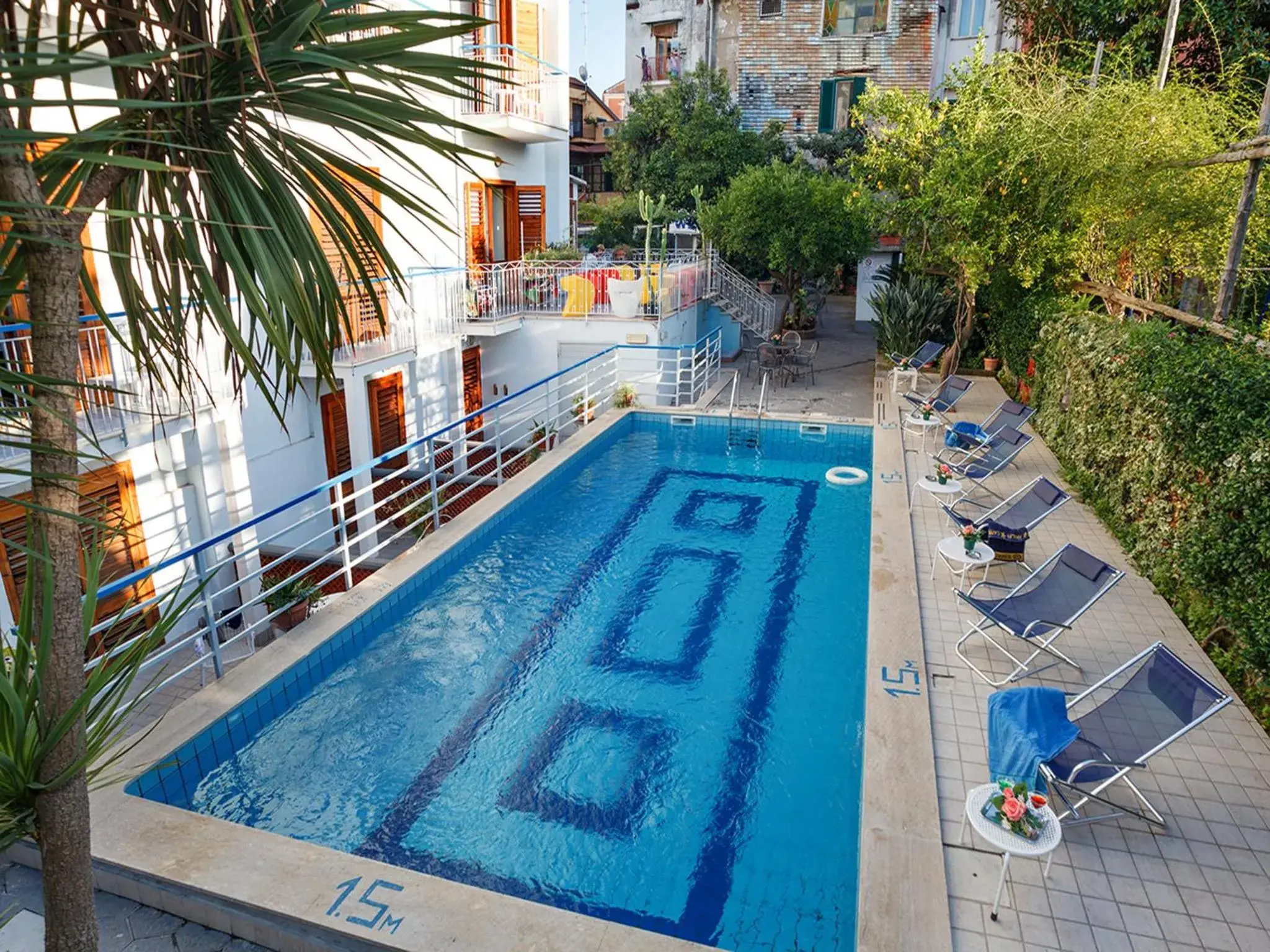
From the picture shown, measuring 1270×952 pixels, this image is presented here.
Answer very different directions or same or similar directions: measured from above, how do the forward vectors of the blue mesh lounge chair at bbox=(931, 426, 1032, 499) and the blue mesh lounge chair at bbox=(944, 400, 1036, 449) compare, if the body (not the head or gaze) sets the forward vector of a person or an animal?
same or similar directions

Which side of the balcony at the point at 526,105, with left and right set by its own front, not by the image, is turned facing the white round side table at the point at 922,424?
front

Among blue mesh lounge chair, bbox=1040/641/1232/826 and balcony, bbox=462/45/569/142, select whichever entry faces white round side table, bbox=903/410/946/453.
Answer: the balcony

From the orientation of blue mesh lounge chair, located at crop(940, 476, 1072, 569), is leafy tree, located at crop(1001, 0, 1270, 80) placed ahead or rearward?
rearward

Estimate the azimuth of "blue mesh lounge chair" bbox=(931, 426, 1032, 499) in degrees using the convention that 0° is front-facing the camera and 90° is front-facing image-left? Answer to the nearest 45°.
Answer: approximately 45°

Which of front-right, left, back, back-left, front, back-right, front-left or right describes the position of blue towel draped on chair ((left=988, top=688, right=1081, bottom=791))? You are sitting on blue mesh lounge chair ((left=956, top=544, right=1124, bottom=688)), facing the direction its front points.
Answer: front-left

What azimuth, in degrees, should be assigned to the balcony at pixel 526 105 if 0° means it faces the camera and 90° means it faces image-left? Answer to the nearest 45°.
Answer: approximately 315°

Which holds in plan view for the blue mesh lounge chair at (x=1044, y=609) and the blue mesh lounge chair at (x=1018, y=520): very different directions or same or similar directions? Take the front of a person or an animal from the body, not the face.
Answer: same or similar directions

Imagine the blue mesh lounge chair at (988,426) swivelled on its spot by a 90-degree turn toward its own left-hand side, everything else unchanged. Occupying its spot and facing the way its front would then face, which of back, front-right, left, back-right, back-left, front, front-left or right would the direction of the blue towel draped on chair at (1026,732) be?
front-right

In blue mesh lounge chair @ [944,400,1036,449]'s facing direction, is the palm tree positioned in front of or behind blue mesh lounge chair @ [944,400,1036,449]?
in front

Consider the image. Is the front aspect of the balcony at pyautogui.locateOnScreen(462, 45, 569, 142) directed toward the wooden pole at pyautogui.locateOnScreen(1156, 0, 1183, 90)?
yes

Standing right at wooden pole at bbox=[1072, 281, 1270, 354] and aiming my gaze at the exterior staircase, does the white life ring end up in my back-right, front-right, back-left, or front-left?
front-left

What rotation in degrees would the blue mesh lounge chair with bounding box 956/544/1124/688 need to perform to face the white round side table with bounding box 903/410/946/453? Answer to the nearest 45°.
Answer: approximately 135° to its right

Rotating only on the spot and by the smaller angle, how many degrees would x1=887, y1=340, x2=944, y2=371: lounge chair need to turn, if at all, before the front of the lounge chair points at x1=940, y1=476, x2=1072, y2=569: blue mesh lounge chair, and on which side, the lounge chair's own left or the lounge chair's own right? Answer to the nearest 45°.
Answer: approximately 45° to the lounge chair's own left

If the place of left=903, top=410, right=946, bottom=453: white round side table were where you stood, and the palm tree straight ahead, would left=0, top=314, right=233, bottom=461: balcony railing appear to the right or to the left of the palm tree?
right

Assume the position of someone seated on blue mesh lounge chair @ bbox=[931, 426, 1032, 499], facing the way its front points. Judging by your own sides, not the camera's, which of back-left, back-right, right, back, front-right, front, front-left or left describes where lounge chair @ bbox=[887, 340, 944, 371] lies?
back-right

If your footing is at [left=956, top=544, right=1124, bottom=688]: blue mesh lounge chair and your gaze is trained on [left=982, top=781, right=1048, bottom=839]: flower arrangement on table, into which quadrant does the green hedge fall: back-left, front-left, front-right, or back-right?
back-left

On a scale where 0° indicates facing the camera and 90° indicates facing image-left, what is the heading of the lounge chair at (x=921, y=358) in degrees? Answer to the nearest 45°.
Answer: approximately 45°

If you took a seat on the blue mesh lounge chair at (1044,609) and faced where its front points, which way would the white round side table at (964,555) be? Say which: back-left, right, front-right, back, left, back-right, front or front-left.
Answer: right

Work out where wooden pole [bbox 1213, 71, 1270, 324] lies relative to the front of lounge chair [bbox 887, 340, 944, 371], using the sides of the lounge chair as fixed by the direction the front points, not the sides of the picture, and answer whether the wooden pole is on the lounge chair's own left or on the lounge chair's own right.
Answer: on the lounge chair's own left

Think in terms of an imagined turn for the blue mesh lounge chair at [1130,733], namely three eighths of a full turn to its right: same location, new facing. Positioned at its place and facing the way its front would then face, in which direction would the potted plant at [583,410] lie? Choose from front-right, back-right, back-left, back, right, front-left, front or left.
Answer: front-left

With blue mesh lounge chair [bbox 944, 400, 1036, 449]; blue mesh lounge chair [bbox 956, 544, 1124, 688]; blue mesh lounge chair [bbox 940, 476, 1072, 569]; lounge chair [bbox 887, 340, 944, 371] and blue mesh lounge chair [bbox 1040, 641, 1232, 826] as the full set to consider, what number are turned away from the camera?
0
